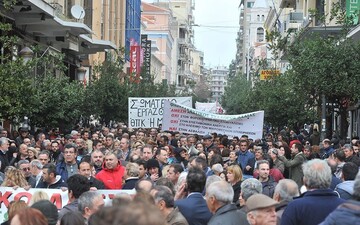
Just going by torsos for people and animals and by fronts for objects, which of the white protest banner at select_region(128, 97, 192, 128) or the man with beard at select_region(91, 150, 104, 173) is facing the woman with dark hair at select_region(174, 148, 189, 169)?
the white protest banner

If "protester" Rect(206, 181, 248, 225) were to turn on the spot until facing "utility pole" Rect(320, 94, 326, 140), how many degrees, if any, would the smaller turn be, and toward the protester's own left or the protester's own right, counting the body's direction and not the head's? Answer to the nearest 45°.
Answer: approximately 45° to the protester's own right

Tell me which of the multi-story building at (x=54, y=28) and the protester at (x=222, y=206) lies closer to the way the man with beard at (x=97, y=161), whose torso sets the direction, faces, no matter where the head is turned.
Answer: the protester

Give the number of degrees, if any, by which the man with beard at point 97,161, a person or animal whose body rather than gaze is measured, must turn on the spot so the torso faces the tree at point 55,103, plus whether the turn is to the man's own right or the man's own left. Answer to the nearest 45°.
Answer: approximately 180°

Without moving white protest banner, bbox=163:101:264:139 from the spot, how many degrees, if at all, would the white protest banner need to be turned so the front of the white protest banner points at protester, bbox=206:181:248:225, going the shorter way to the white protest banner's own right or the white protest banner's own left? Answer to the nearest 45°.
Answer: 0° — it already faces them

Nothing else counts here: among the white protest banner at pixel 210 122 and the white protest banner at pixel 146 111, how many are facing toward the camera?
2

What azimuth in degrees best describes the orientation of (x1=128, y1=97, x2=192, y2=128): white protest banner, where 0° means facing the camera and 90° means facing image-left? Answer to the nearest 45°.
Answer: approximately 0°

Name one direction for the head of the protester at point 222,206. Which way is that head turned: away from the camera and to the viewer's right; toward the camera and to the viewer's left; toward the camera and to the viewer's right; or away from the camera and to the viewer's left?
away from the camera and to the viewer's left

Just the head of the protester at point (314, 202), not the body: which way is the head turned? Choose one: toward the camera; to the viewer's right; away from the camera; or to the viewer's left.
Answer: away from the camera

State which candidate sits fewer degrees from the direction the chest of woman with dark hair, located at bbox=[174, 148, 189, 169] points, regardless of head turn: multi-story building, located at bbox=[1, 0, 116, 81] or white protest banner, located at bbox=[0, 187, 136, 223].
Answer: the white protest banner

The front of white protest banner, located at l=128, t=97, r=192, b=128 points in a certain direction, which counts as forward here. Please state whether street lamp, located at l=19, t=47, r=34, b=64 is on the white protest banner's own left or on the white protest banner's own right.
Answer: on the white protest banner's own right
